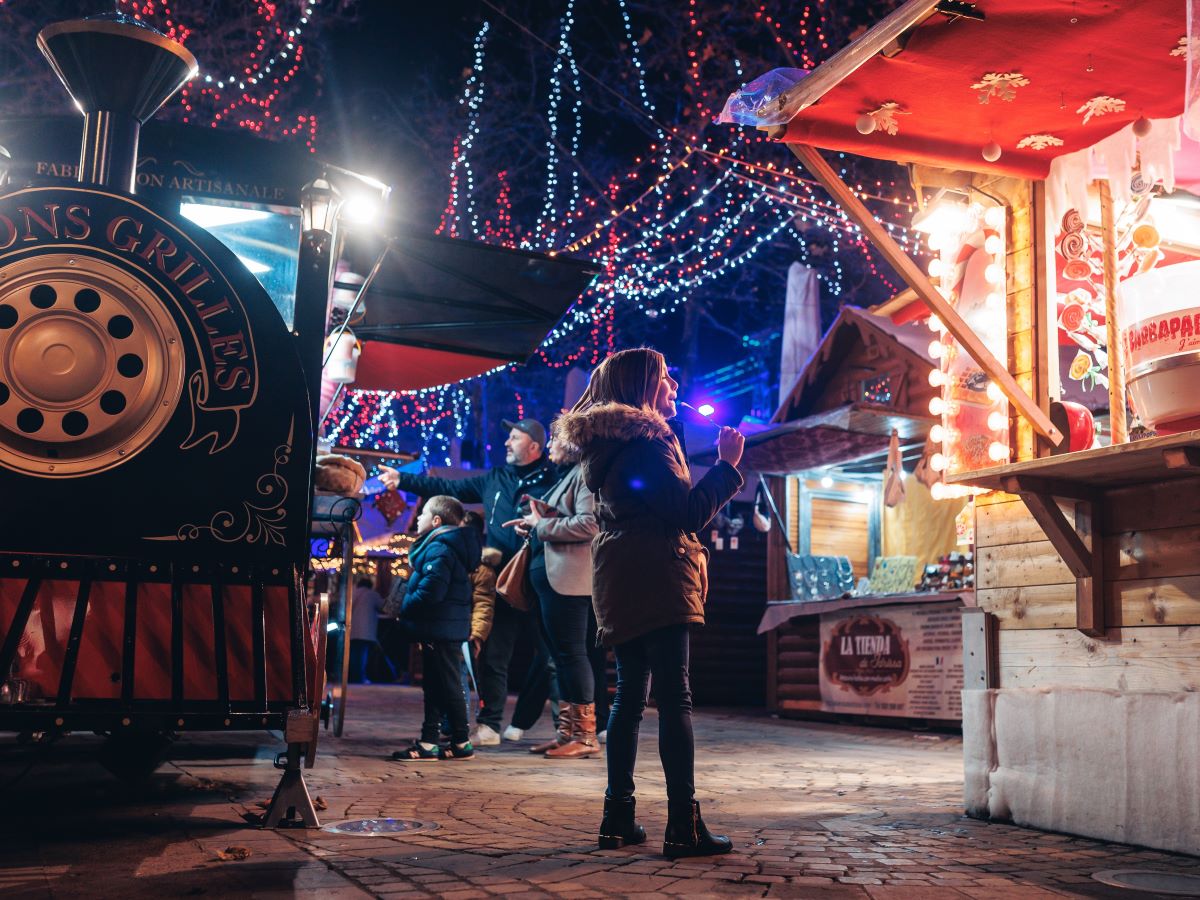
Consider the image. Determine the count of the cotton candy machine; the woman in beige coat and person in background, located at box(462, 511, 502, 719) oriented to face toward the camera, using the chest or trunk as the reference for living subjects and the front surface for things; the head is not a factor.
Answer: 1

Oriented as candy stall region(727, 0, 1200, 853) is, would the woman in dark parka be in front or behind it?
in front

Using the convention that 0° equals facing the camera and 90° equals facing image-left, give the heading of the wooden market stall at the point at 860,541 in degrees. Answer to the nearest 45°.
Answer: approximately 45°

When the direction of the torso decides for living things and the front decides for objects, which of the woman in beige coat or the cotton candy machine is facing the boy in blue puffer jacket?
the woman in beige coat

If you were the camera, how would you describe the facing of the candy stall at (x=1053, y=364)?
facing the viewer and to the left of the viewer

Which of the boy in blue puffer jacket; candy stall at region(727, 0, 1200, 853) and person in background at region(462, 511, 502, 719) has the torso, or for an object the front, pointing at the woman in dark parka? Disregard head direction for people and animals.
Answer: the candy stall
